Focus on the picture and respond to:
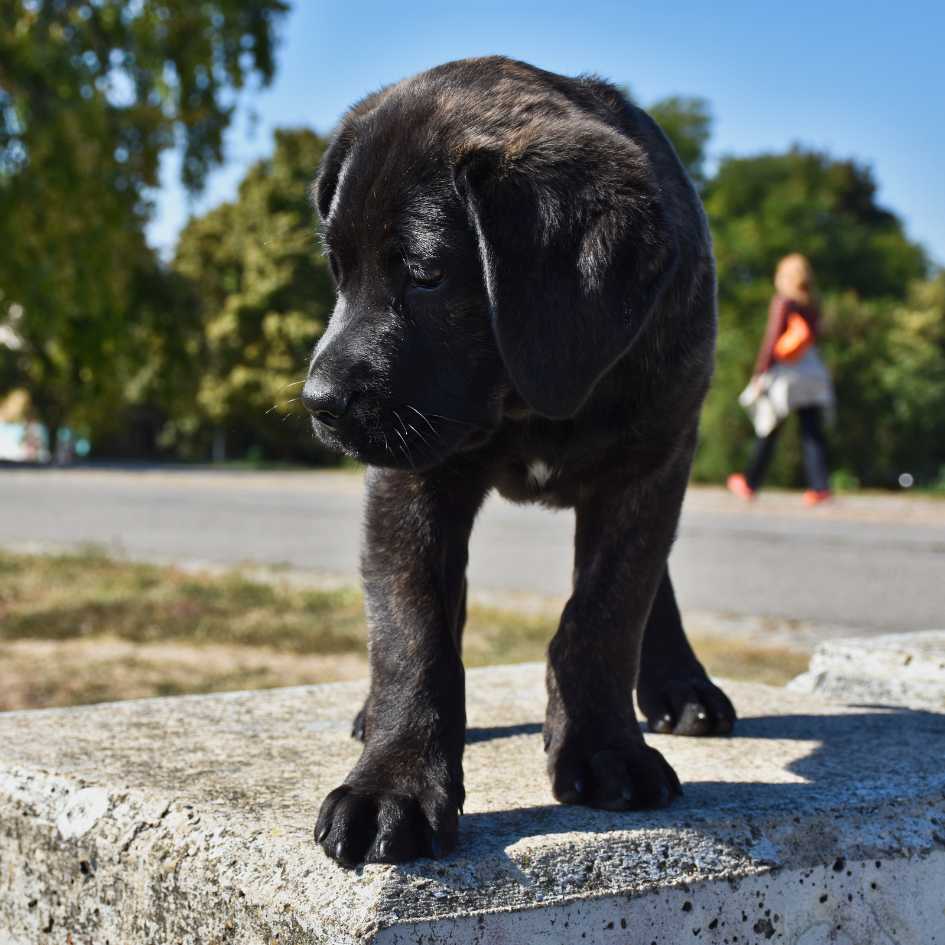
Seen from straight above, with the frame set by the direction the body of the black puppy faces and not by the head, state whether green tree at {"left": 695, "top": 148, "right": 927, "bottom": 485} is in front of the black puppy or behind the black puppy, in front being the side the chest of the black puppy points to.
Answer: behind

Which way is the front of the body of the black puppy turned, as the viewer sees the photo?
toward the camera
